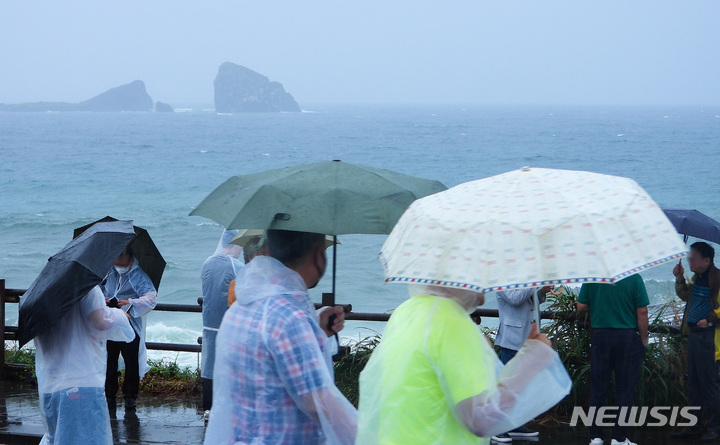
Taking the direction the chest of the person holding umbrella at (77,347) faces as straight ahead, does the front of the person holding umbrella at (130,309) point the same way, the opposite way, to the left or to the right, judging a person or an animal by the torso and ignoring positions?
the opposite way

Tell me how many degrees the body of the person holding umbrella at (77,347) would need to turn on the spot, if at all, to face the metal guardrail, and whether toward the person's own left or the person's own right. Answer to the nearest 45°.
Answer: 0° — they already face it

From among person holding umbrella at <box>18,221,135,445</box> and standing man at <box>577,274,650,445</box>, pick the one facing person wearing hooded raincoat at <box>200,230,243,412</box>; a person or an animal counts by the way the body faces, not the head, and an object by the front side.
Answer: person holding umbrella at <box>18,221,135,445</box>

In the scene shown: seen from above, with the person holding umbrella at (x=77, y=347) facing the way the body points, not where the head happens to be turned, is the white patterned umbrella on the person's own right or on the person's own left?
on the person's own right

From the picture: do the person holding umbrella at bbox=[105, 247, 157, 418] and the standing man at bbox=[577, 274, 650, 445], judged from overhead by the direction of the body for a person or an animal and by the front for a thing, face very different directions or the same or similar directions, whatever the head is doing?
very different directions

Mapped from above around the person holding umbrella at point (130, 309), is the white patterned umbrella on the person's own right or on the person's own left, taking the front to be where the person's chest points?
on the person's own left

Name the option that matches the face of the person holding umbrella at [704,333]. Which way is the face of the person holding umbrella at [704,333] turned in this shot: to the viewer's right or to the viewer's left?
to the viewer's left

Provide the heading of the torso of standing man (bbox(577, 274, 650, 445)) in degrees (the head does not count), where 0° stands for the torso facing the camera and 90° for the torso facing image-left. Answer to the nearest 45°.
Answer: approximately 180°

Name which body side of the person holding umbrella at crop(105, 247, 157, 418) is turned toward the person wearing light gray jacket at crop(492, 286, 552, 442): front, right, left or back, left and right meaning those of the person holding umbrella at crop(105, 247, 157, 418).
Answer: left

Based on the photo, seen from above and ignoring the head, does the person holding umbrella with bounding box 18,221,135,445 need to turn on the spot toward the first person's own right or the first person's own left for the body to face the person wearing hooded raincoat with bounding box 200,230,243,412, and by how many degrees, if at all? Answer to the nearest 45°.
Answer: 0° — they already face them

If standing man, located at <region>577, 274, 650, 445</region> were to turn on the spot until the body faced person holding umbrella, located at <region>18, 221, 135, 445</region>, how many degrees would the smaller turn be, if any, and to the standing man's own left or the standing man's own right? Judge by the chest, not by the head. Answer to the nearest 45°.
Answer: approximately 135° to the standing man's own left

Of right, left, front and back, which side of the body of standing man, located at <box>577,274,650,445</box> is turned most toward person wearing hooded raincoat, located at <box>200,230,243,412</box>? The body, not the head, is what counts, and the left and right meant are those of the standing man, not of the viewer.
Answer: left

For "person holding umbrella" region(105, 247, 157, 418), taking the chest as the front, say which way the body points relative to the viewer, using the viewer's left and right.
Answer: facing the viewer and to the left of the viewer

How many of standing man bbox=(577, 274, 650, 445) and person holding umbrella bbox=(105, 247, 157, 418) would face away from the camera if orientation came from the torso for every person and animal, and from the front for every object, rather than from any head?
1

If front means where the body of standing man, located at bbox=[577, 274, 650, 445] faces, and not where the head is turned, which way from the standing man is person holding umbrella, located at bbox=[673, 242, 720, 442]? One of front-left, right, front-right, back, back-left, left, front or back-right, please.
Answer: front-right

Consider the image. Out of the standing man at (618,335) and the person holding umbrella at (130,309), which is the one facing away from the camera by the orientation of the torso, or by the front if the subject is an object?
the standing man
